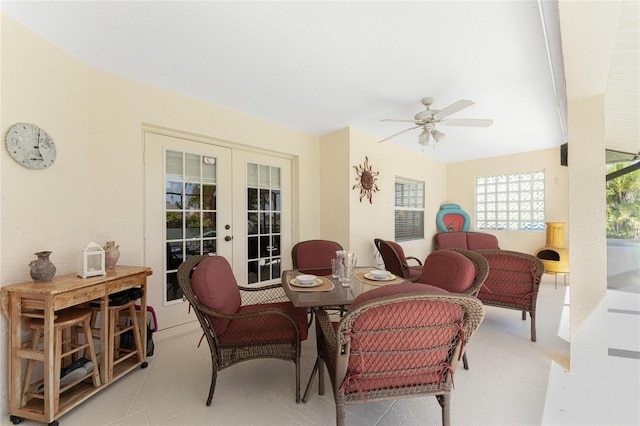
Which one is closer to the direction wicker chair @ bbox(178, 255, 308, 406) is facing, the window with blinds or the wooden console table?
the window with blinds

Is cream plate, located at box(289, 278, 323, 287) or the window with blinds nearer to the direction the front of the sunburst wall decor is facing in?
the cream plate

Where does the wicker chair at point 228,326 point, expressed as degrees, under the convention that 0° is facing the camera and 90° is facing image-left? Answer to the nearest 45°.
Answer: approximately 270°

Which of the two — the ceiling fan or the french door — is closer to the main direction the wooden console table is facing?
the ceiling fan

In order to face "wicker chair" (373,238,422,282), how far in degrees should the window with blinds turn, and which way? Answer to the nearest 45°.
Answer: approximately 45° to its right

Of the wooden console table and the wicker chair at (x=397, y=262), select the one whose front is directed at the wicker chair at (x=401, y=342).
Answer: the wooden console table

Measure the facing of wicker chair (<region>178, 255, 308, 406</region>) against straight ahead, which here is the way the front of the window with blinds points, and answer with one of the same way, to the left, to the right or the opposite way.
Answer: to the left

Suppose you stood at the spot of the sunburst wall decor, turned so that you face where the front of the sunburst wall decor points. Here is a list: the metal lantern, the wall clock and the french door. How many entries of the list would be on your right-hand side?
3

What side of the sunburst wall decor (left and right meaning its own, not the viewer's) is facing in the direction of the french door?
right
